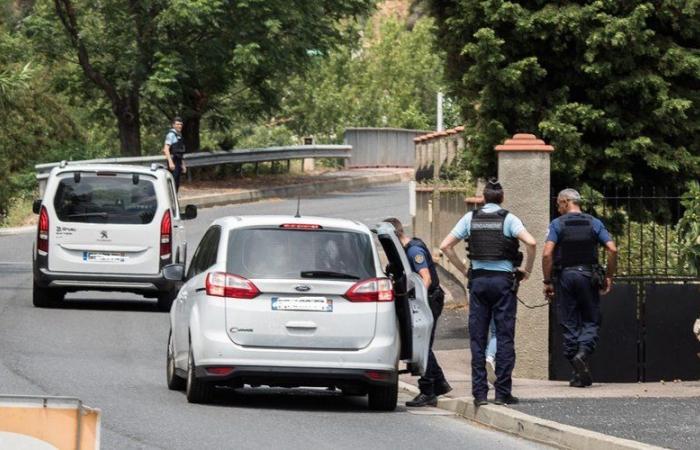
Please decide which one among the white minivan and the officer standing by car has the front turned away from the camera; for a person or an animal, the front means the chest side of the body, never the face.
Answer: the white minivan

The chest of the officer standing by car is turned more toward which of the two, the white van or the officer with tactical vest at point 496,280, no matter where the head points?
the white van

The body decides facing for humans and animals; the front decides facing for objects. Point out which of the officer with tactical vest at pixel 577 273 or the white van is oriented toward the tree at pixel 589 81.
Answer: the officer with tactical vest

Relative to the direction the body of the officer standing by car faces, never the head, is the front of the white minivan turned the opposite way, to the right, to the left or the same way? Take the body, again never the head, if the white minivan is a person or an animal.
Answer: to the right

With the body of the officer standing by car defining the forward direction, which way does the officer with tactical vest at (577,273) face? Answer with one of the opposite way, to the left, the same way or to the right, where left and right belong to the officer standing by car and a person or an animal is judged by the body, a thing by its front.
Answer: to the right

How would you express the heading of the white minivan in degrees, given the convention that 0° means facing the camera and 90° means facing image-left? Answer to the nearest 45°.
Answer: approximately 180°

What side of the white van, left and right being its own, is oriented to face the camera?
back

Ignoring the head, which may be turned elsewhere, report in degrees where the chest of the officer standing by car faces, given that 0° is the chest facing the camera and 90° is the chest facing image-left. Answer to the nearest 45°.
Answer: approximately 90°

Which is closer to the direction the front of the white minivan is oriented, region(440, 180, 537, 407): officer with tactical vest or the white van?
the white van

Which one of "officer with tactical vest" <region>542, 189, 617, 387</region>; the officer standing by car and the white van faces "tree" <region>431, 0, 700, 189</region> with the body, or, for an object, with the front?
the officer with tactical vest

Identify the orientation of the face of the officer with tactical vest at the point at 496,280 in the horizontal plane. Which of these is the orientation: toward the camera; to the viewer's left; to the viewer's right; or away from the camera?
away from the camera

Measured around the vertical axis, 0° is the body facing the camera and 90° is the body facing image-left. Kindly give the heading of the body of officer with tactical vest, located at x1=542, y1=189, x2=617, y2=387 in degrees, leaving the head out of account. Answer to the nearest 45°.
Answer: approximately 180°

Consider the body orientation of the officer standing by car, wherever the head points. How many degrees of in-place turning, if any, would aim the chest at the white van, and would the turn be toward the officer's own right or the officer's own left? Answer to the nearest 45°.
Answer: approximately 45° to the officer's own right

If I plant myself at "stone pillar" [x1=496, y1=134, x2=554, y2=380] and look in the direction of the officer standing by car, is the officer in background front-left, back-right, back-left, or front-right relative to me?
back-right
